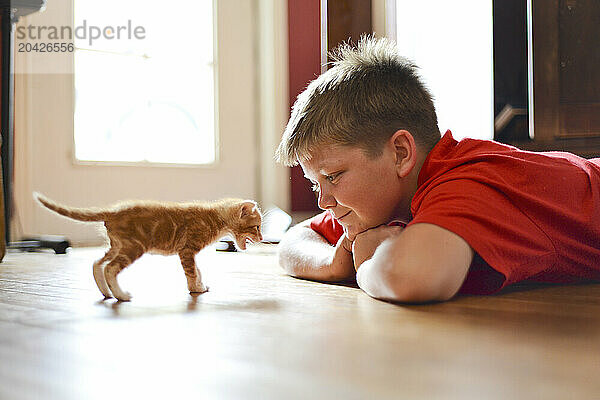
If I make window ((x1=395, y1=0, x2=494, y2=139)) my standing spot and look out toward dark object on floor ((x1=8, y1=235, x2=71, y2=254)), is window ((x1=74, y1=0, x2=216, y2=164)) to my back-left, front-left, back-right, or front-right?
front-right

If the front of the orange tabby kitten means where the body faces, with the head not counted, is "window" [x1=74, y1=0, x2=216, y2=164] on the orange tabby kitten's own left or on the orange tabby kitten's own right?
on the orange tabby kitten's own left

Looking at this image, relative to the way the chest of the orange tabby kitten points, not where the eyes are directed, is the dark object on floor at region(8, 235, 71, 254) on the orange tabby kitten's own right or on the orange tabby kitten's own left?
on the orange tabby kitten's own left

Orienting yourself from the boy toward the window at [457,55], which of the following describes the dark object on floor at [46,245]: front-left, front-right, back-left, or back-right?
front-left

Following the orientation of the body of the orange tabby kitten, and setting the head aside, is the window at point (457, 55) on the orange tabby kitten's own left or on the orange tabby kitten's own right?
on the orange tabby kitten's own left

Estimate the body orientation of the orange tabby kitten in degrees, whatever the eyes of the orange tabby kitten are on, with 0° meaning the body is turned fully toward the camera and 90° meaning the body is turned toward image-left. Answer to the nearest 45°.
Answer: approximately 270°
